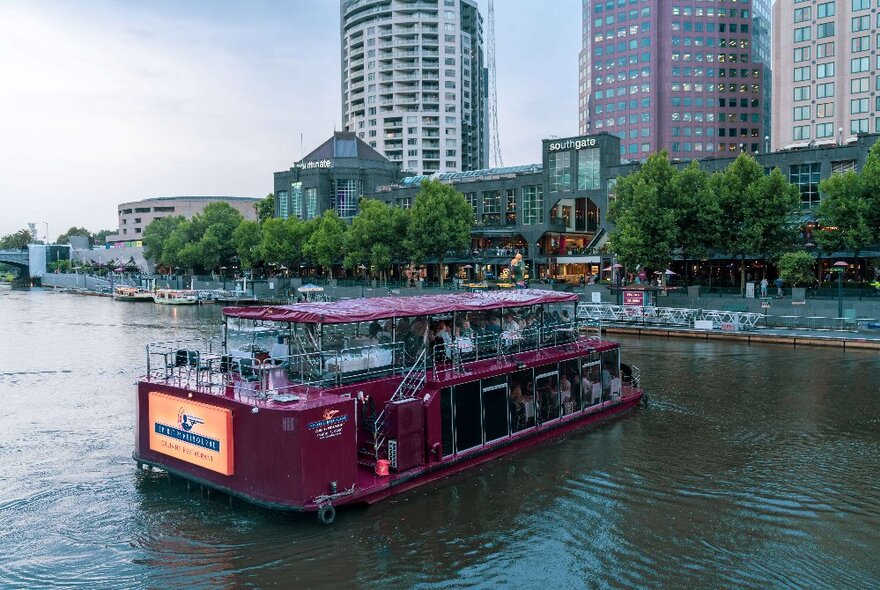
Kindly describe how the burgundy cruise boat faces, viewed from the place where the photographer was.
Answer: facing away from the viewer and to the right of the viewer
